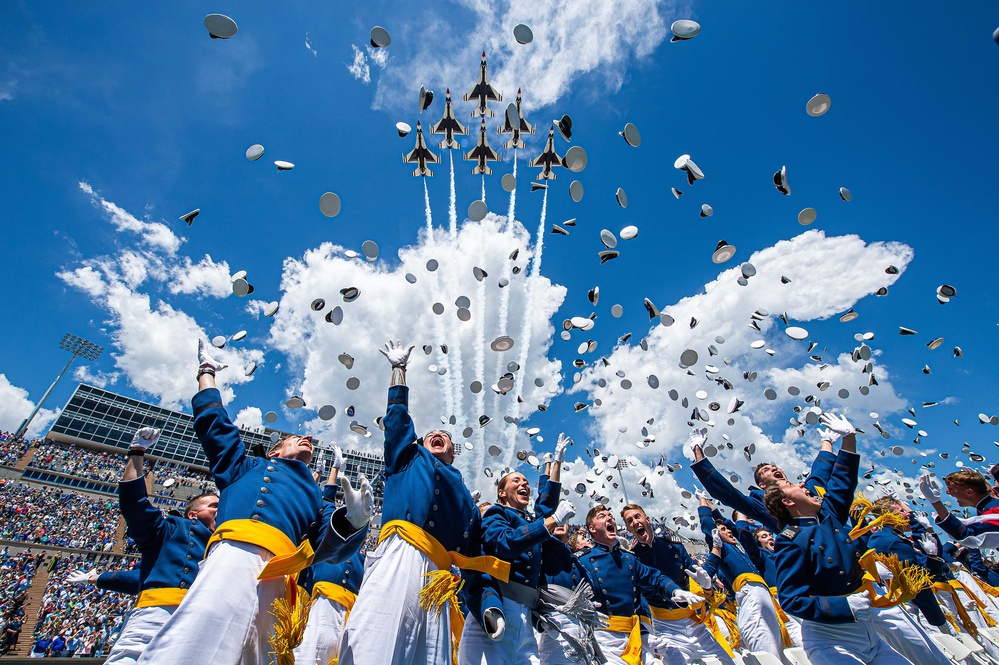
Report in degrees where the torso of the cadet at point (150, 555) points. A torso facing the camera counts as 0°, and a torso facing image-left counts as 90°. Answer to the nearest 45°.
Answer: approximately 315°

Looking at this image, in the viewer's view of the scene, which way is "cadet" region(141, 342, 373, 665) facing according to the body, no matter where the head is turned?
toward the camera

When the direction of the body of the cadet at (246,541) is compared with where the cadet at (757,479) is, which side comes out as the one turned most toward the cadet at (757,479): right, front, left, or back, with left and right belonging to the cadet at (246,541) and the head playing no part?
left

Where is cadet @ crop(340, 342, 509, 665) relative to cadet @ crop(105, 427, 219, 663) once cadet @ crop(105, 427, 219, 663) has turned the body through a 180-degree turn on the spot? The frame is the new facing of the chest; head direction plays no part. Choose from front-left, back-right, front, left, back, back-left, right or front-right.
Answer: back

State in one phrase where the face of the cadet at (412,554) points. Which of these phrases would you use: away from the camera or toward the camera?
toward the camera

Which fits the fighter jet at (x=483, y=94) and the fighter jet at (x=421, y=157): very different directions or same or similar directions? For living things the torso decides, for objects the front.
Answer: same or similar directions

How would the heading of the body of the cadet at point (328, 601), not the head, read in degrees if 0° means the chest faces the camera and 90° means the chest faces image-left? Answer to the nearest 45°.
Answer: approximately 315°

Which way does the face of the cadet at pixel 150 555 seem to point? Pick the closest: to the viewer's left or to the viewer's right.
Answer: to the viewer's right
